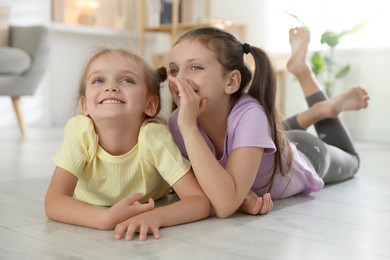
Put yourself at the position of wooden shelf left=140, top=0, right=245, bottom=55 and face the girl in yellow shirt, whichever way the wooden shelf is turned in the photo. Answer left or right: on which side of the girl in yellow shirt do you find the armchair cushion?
right

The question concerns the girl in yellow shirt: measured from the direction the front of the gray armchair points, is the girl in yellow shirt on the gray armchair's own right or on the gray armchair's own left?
on the gray armchair's own left

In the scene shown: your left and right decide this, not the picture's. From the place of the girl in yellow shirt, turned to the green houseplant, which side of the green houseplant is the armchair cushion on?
left

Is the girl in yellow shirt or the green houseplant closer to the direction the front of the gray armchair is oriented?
the girl in yellow shirt

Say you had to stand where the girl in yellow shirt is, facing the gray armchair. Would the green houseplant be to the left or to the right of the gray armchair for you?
right

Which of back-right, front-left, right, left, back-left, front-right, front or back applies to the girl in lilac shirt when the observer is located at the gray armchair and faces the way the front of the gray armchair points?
front-left
